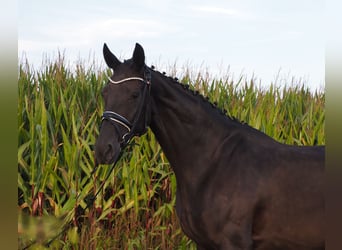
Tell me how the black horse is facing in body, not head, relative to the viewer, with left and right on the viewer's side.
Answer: facing to the left of the viewer
